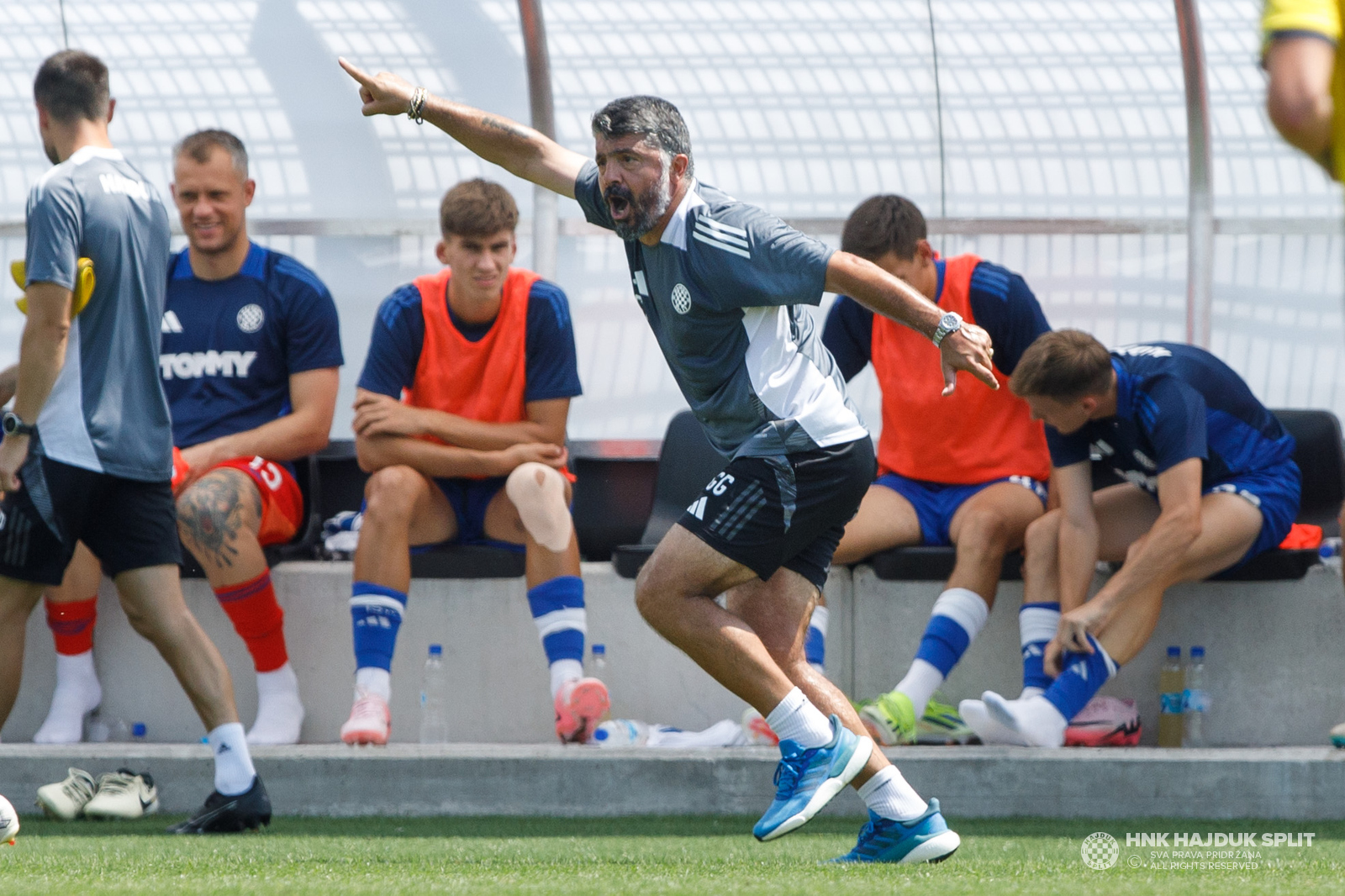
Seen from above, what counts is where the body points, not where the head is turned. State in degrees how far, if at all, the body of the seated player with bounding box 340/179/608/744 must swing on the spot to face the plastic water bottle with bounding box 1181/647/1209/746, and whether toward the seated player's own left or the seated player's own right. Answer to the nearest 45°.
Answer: approximately 90° to the seated player's own left

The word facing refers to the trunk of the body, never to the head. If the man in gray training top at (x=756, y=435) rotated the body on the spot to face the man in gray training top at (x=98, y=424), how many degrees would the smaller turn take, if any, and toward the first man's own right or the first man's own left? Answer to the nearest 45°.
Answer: approximately 45° to the first man's own right

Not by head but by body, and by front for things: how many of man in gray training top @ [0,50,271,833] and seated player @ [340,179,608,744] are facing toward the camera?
1

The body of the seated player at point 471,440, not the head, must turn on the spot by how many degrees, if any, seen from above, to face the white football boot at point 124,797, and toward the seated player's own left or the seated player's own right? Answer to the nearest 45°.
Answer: approximately 45° to the seated player's own right

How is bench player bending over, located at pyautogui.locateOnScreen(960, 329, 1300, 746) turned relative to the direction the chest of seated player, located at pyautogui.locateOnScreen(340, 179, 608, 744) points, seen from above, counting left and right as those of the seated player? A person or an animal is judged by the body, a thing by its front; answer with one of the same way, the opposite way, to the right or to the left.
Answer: to the right
